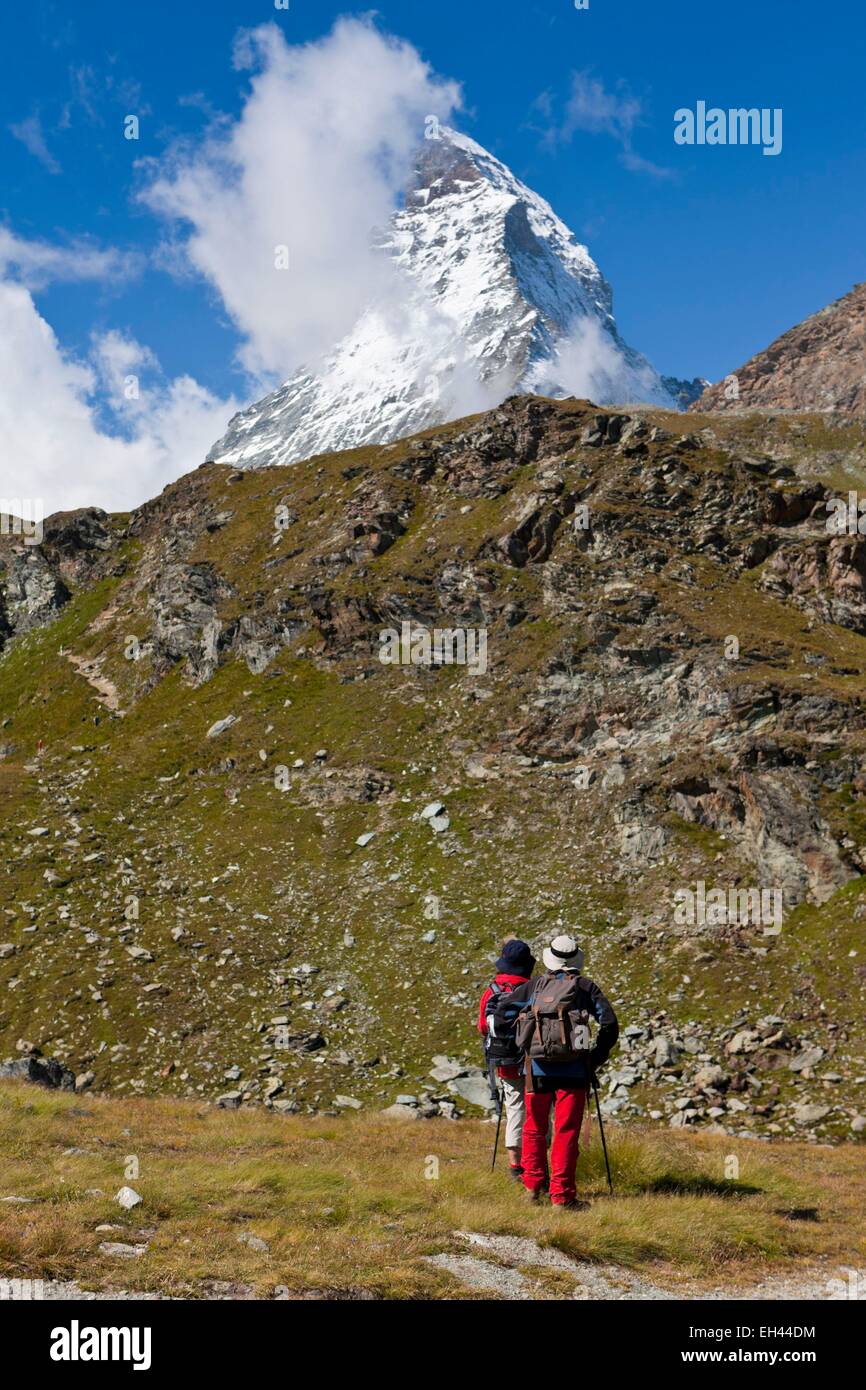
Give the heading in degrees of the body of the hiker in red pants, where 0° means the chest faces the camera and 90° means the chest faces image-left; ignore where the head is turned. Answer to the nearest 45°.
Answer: approximately 180°

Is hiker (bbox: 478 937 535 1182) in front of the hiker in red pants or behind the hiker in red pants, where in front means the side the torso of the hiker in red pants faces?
in front
